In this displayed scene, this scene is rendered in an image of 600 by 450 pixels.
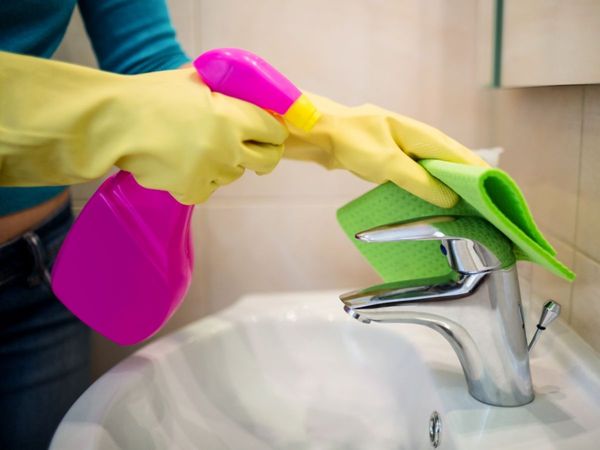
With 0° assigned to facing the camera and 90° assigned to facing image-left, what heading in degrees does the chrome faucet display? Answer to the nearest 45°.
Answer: approximately 90°
